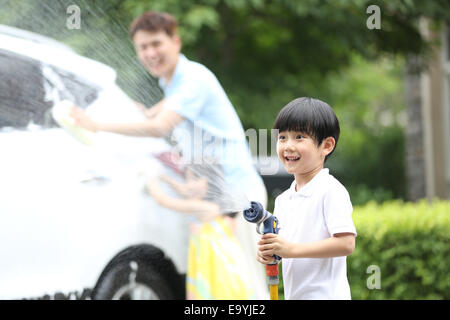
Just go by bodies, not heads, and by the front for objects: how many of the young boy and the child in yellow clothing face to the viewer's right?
0

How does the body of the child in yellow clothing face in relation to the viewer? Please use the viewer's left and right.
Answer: facing to the left of the viewer

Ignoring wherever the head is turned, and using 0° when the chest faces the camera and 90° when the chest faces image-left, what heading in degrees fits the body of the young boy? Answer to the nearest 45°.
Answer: approximately 45°

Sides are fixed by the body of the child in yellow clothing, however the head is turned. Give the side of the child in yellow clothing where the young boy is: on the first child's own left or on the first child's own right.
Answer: on the first child's own left

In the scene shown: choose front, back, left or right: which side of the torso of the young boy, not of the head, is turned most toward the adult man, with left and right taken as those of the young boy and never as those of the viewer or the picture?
right

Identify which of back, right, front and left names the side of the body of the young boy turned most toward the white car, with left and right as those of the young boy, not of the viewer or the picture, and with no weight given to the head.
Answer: right

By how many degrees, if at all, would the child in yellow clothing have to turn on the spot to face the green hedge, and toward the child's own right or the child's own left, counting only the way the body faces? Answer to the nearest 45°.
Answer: approximately 135° to the child's own right

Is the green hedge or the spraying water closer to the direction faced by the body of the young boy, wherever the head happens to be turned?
the spraying water
